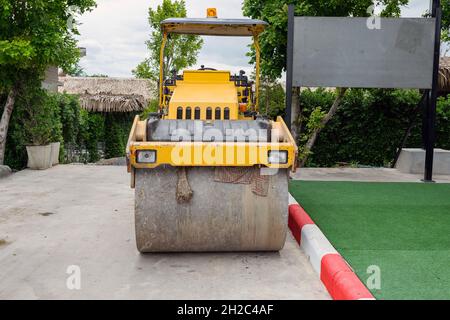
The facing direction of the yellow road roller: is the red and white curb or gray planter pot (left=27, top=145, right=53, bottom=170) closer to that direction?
the red and white curb

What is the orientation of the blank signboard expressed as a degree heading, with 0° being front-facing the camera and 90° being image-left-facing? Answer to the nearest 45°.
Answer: approximately 0°

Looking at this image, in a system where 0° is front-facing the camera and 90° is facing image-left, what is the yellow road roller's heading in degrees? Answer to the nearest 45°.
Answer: approximately 0°

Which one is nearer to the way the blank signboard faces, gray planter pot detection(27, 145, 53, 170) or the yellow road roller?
the yellow road roller

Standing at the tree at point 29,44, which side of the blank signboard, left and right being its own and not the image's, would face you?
right

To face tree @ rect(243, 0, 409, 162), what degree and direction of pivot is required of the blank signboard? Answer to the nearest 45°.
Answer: approximately 135° to its right

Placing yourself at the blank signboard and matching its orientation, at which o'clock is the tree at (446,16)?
The tree is roughly at 7 o'clock from the blank signboard.

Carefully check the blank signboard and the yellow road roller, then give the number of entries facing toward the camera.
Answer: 2

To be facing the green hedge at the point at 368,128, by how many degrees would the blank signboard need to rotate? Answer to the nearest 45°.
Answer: approximately 180°

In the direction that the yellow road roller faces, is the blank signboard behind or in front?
behind

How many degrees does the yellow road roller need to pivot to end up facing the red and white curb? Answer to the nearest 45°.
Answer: approximately 90° to its left

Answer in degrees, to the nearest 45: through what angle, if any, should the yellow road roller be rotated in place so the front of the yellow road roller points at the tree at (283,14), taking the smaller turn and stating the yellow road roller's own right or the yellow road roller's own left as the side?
approximately 180°

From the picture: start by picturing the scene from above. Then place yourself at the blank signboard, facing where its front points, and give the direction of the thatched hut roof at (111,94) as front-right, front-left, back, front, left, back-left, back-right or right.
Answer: back-right

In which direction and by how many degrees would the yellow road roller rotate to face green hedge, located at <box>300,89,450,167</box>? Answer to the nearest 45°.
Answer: approximately 135° to its left
